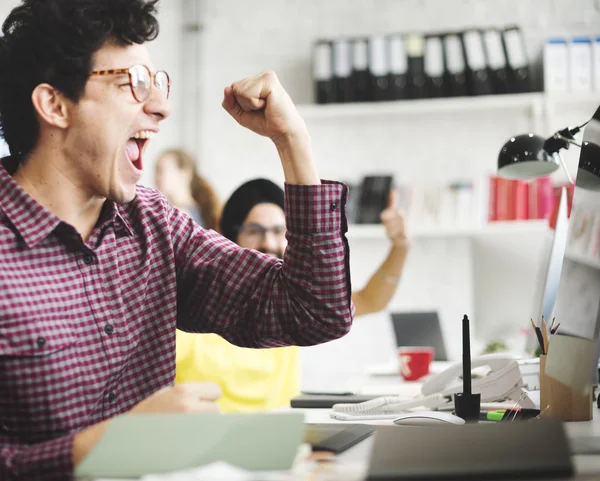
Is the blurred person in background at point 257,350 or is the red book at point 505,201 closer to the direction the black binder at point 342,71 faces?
the blurred person in background

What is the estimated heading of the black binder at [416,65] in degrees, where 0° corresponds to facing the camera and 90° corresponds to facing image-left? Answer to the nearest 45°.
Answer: approximately 0°

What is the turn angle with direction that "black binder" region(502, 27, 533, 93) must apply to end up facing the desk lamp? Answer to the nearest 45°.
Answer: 0° — it already faces it

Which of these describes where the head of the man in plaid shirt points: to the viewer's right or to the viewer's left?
to the viewer's right

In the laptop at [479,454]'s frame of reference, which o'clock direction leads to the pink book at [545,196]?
The pink book is roughly at 12 o'clock from the laptop.

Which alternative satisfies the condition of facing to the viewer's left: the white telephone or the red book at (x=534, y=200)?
the white telephone

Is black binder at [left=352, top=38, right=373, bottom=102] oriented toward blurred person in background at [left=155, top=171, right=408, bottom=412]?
yes

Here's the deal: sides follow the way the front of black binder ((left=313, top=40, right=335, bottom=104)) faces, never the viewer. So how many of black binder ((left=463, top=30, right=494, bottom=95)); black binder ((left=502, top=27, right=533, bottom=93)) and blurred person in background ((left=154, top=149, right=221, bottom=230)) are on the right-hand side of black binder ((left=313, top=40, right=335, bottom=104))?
1

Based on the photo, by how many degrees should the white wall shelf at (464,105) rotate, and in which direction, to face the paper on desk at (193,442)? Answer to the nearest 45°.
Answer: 0° — it already faces it

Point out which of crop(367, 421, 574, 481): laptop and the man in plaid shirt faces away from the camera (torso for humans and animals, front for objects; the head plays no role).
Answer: the laptop
